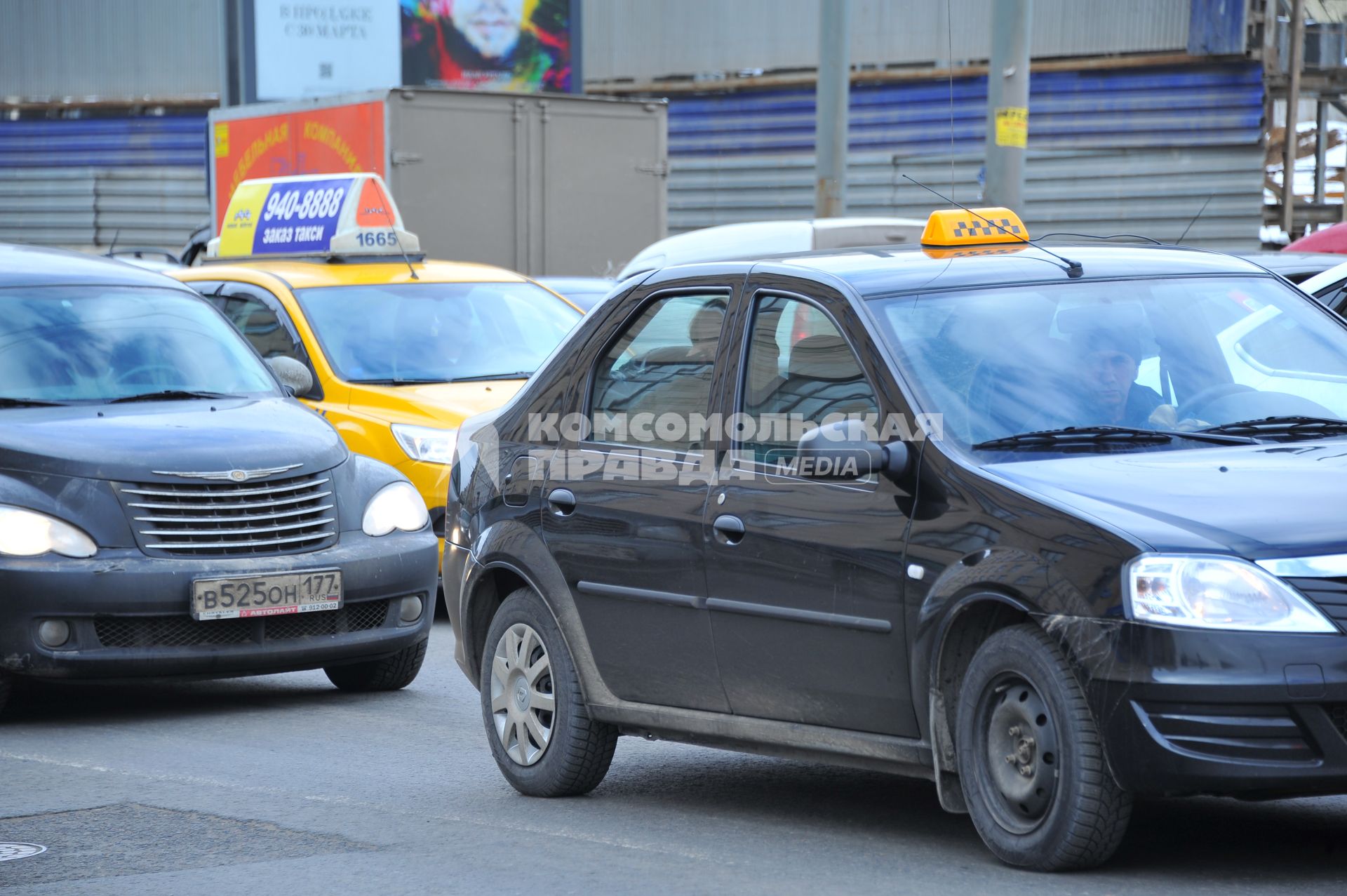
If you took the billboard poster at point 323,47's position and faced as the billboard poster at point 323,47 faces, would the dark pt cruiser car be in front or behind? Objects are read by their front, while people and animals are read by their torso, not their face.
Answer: in front

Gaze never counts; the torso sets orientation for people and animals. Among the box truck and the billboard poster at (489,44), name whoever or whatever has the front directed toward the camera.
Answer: the billboard poster

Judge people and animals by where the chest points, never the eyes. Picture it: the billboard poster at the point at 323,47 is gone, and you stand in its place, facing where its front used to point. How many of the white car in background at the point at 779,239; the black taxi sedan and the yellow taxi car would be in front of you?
3

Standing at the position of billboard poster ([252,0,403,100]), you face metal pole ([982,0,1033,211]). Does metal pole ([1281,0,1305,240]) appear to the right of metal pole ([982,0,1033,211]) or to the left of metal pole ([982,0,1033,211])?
left

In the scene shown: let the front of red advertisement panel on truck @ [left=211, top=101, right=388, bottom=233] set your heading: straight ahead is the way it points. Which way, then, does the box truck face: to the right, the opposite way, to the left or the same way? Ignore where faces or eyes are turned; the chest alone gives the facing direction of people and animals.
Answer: to the right

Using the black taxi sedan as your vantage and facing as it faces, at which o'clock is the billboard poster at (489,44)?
The billboard poster is roughly at 7 o'clock from the black taxi sedan.

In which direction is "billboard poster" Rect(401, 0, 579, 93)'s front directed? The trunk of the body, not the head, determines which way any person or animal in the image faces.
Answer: toward the camera

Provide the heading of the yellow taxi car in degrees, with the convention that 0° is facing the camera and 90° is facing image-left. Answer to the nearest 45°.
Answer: approximately 315°

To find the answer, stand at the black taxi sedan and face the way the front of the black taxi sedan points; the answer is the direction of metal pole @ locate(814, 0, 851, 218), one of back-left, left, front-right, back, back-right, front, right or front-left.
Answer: back-left

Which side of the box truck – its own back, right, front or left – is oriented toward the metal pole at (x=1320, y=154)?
right

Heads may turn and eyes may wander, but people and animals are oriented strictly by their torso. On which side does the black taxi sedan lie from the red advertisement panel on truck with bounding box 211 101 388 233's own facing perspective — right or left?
on its left

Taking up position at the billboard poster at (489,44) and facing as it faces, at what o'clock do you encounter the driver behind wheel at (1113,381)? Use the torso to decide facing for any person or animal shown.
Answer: The driver behind wheel is roughly at 12 o'clock from the billboard poster.

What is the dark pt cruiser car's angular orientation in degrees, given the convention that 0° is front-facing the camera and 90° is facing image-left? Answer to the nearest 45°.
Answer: approximately 315°

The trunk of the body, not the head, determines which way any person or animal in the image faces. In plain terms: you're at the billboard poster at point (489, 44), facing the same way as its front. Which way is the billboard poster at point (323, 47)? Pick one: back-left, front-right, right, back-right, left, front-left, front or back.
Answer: right

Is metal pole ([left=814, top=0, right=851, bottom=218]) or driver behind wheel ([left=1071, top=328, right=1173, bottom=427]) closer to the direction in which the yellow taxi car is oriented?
the driver behind wheel

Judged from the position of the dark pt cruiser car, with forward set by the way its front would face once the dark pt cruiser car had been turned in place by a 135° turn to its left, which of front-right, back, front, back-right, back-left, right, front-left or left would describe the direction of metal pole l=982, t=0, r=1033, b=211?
front-right

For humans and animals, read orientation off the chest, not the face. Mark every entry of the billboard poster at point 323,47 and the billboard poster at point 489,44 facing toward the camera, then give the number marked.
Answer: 2
